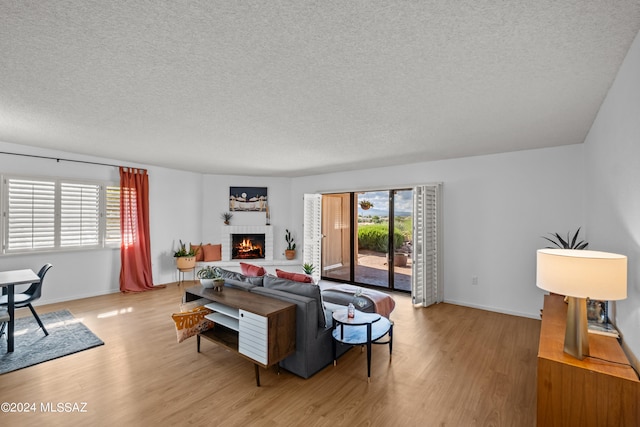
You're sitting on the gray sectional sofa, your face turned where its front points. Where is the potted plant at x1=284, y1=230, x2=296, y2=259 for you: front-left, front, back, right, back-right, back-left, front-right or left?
front-left

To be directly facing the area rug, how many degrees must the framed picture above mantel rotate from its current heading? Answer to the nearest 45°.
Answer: approximately 45° to its right

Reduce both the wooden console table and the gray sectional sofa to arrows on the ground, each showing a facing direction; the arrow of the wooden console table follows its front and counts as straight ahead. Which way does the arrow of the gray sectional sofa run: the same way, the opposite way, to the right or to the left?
the opposite way

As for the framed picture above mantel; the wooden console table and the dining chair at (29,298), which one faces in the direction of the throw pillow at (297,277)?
the framed picture above mantel

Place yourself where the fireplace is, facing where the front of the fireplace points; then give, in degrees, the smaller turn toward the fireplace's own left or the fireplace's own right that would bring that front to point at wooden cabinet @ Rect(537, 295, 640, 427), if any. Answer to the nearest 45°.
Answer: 0° — it already faces it

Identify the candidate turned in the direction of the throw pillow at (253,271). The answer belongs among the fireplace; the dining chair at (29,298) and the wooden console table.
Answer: the fireplace

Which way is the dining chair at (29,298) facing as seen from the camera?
to the viewer's left

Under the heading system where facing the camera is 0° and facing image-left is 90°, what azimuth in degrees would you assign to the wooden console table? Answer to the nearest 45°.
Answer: approximately 45°

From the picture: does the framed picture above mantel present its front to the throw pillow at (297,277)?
yes

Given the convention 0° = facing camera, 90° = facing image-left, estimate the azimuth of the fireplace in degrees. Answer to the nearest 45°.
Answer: approximately 0°

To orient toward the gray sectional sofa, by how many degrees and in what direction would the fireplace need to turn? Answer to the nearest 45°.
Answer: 0° — it already faces it

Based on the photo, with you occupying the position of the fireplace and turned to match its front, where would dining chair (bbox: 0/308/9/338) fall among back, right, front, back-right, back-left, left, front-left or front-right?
front-right

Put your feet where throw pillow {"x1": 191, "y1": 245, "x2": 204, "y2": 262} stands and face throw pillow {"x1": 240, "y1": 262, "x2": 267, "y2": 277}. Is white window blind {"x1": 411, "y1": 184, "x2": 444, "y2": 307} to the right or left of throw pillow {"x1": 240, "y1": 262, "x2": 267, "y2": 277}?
left
